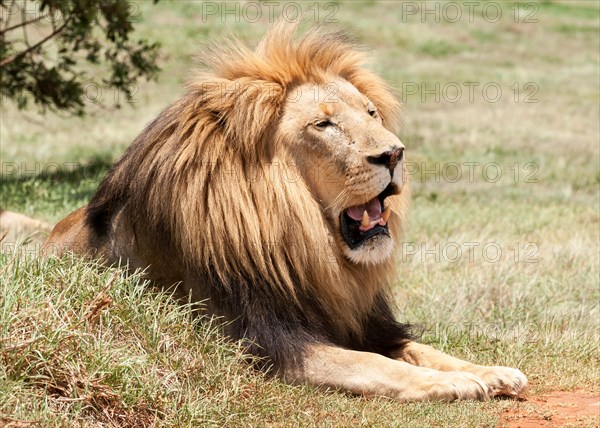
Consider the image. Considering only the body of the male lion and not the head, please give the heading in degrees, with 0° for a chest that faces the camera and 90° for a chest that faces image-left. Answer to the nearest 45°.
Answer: approximately 315°
